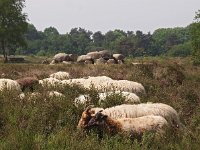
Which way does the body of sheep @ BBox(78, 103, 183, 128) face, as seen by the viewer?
to the viewer's left

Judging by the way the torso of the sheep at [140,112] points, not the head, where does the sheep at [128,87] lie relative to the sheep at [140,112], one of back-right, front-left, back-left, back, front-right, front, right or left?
right

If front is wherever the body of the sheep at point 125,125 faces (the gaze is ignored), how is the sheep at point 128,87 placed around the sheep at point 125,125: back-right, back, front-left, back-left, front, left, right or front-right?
right

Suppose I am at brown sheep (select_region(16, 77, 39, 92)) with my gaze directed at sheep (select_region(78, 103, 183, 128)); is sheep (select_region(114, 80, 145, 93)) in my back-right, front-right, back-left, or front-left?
front-left

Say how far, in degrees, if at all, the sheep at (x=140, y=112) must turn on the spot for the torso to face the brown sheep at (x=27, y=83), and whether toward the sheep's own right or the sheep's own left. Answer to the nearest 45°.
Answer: approximately 45° to the sheep's own right

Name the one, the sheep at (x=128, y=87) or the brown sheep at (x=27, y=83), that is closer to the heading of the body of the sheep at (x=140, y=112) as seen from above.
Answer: the brown sheep

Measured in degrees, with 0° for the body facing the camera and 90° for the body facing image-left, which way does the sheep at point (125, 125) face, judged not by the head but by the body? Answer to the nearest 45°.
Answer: approximately 90°
